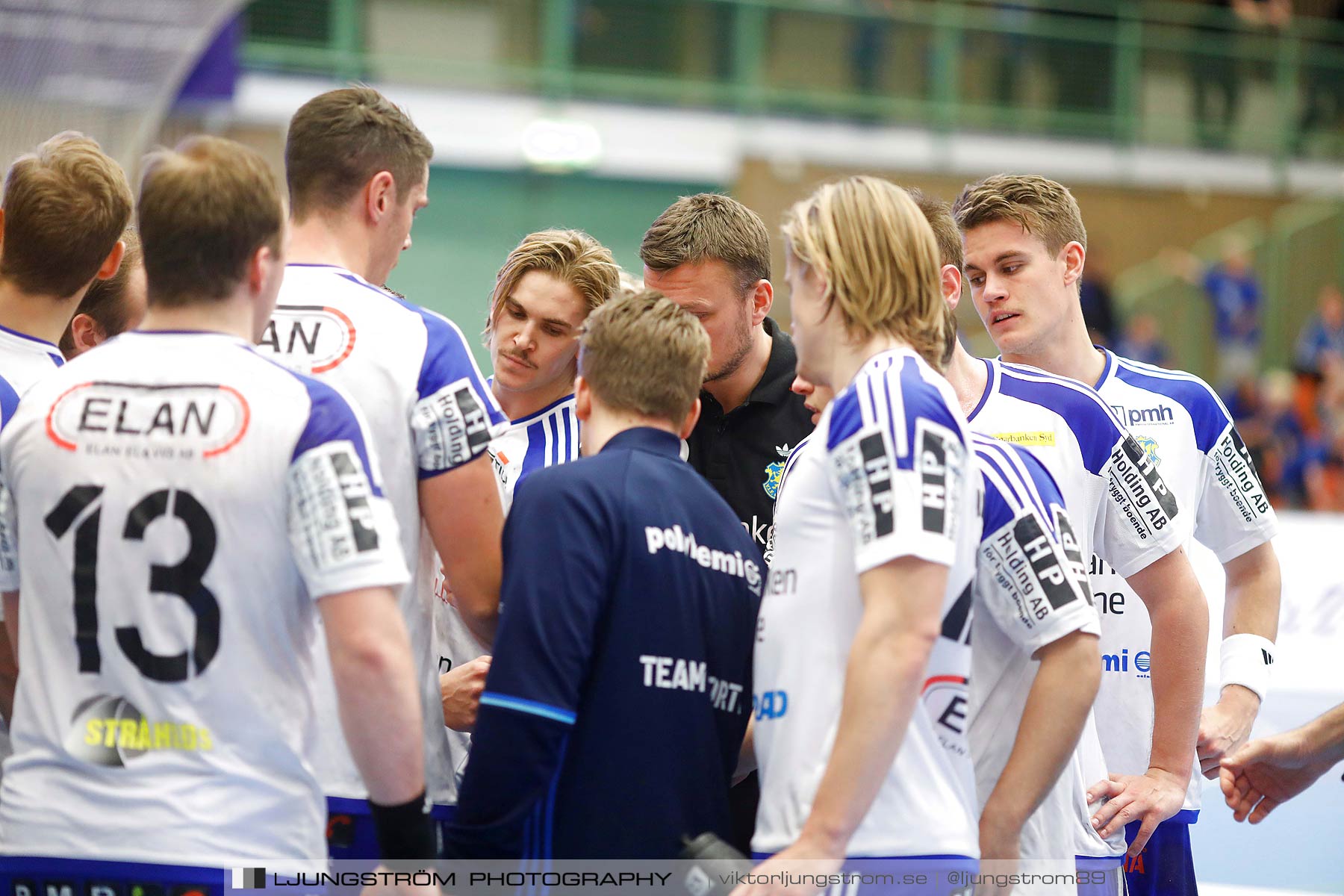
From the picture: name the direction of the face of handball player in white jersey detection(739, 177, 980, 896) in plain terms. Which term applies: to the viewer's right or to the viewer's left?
to the viewer's left

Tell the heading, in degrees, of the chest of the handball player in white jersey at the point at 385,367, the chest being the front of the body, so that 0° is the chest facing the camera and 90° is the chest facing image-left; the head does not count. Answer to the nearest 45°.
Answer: approximately 225°

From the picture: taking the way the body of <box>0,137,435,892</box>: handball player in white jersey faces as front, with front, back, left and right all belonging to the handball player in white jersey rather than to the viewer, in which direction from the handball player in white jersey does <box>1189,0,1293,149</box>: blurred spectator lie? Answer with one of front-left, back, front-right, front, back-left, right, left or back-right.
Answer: front

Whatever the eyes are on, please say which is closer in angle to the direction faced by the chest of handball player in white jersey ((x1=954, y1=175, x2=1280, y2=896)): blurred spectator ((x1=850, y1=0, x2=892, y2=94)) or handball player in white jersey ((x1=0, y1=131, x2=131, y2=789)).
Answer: the handball player in white jersey

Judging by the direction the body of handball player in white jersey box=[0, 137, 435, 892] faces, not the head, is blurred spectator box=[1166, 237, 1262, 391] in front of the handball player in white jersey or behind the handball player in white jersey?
in front

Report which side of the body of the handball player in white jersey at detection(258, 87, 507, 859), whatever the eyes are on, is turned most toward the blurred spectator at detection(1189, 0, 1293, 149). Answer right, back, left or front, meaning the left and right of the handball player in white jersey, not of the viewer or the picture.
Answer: front

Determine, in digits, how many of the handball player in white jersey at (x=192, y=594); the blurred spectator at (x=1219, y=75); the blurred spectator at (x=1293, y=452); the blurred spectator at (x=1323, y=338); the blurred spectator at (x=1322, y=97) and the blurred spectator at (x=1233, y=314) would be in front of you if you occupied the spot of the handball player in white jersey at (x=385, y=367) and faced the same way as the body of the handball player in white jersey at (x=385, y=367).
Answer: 5

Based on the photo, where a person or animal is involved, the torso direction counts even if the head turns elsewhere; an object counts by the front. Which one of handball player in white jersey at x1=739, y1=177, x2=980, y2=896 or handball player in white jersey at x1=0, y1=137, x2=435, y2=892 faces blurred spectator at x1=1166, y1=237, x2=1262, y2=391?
handball player in white jersey at x1=0, y1=137, x2=435, y2=892

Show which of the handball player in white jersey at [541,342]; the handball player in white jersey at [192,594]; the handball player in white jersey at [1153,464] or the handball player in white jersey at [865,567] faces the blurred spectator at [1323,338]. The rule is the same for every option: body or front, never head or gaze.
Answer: the handball player in white jersey at [192,594]

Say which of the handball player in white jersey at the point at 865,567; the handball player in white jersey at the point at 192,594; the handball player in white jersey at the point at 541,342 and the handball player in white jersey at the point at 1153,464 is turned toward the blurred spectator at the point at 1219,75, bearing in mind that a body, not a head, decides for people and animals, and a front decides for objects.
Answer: the handball player in white jersey at the point at 192,594

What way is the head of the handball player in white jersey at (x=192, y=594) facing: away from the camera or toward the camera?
away from the camera

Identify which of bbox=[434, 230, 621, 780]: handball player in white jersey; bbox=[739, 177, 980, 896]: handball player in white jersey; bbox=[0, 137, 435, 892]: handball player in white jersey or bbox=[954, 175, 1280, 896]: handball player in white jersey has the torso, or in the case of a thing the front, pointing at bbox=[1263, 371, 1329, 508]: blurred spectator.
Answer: bbox=[0, 137, 435, 892]: handball player in white jersey

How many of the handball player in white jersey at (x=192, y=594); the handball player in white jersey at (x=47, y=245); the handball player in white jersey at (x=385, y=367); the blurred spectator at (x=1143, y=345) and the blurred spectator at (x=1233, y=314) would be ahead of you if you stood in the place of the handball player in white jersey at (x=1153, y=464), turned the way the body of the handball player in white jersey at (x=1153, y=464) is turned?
3

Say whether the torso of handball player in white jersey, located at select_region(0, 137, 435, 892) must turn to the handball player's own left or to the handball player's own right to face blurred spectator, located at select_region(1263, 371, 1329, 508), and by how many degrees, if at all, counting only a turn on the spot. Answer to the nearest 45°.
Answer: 0° — they already face them

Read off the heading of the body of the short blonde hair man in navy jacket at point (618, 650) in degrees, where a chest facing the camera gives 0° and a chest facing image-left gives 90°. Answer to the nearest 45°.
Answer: approximately 135°

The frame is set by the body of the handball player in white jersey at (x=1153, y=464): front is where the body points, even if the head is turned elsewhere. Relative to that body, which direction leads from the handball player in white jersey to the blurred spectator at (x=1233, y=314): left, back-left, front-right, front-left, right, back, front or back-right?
back-right
